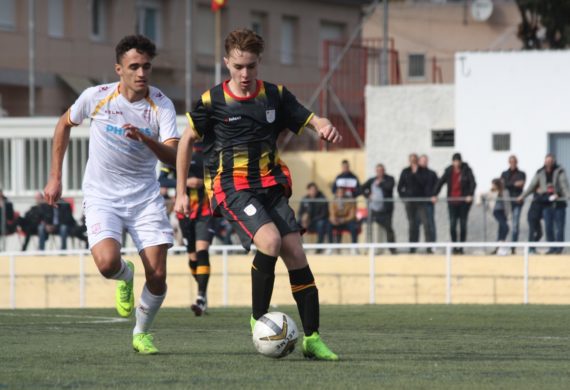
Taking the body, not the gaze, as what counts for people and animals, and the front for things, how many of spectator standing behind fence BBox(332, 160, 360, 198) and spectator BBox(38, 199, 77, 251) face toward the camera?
2

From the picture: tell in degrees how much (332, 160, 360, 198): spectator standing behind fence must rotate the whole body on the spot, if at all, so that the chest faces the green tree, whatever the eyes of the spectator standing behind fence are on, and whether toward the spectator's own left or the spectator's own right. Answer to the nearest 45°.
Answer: approximately 135° to the spectator's own left

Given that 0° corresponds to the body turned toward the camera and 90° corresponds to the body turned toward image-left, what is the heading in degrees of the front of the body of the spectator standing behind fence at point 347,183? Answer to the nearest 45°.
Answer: approximately 0°

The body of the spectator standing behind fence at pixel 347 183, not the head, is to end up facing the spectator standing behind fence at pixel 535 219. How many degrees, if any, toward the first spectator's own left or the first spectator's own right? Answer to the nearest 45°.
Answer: approximately 45° to the first spectator's own left

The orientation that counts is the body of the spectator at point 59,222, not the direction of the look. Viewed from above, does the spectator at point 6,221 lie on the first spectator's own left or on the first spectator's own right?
on the first spectator's own right

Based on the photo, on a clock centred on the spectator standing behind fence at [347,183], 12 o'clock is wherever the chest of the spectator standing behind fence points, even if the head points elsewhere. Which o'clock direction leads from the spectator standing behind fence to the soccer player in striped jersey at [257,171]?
The soccer player in striped jersey is roughly at 12 o'clock from the spectator standing behind fence.
